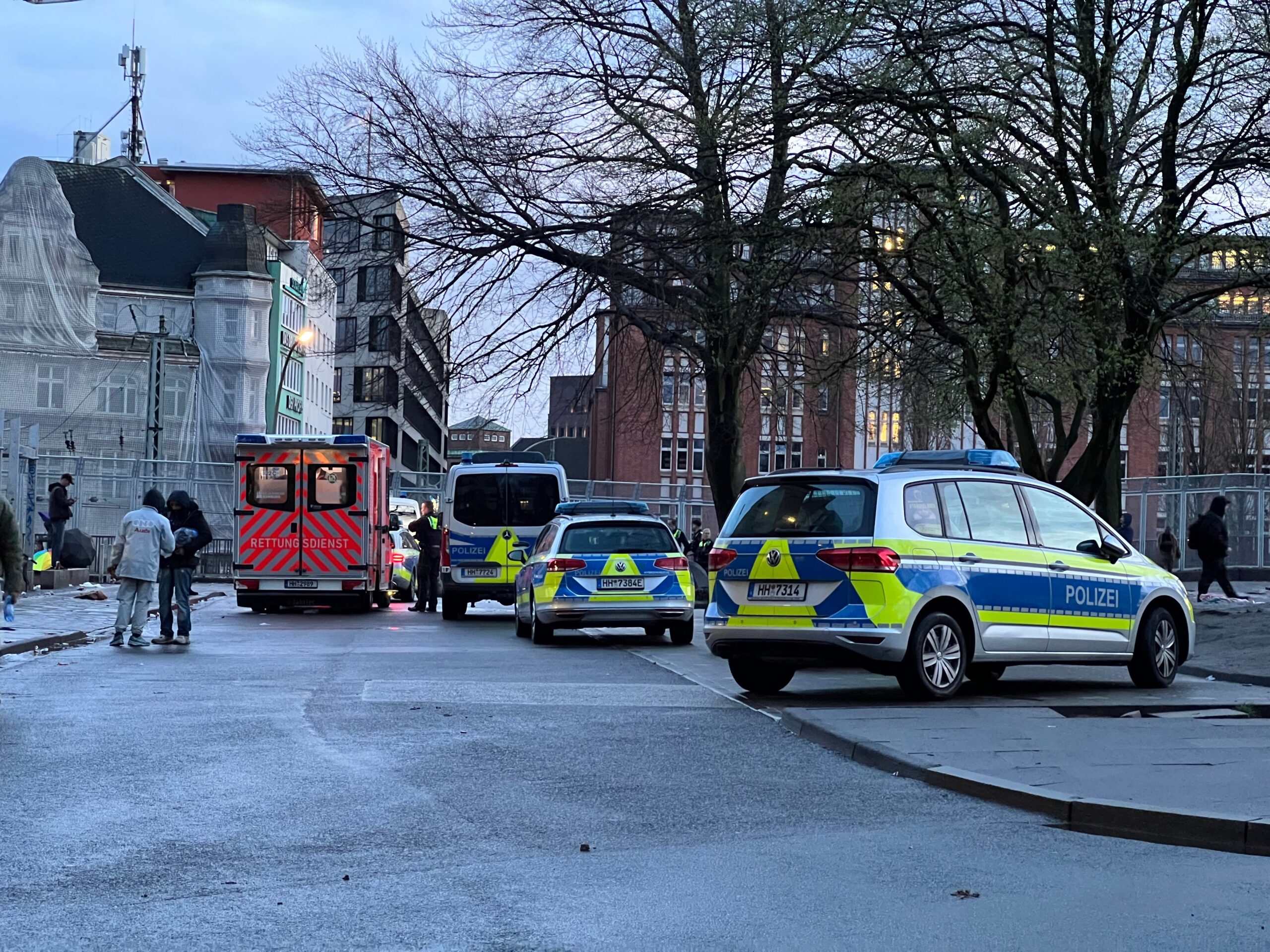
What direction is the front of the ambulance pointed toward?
away from the camera

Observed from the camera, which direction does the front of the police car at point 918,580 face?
facing away from the viewer and to the right of the viewer

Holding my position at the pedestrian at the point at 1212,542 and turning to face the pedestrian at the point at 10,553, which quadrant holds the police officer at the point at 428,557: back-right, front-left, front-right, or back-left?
front-right

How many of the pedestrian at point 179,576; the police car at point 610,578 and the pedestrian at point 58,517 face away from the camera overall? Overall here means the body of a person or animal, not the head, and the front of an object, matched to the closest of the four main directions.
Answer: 1

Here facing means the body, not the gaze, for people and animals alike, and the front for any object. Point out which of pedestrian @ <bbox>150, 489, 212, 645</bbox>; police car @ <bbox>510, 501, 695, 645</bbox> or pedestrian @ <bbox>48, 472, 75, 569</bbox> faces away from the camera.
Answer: the police car

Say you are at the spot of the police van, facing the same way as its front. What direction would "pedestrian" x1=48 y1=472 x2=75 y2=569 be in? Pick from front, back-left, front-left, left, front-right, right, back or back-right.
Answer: front-left

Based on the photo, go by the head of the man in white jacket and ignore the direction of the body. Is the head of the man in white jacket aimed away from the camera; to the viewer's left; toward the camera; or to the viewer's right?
away from the camera

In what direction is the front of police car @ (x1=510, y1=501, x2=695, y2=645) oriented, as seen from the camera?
facing away from the viewer
